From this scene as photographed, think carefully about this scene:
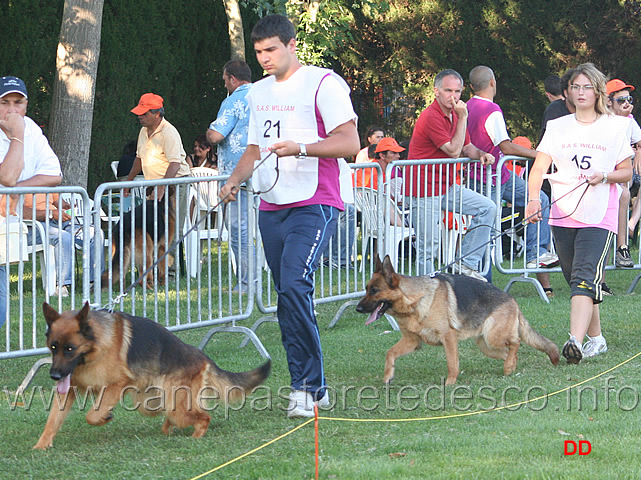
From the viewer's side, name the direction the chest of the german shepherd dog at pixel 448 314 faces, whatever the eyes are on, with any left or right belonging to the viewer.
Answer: facing to the left of the viewer

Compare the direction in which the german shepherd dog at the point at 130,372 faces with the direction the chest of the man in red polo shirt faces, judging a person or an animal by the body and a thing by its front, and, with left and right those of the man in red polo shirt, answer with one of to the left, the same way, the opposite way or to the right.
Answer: to the right

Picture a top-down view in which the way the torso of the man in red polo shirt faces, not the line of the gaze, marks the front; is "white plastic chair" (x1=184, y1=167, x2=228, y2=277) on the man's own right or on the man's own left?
on the man's own right

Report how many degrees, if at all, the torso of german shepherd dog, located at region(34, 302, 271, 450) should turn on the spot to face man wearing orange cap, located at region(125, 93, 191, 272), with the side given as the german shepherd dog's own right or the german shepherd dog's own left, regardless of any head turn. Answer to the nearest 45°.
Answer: approximately 135° to the german shepherd dog's own right

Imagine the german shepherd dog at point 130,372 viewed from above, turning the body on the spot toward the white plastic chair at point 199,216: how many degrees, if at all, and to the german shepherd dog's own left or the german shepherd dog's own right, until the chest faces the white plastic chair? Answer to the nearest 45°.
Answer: approximately 135° to the german shepherd dog's own right

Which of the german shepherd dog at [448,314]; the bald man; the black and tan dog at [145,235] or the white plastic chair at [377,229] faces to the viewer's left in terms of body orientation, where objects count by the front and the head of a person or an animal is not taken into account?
the german shepherd dog

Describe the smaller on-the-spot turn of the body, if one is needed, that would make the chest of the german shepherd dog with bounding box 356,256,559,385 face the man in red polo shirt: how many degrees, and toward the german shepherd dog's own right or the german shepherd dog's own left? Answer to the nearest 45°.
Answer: approximately 90° to the german shepherd dog's own right

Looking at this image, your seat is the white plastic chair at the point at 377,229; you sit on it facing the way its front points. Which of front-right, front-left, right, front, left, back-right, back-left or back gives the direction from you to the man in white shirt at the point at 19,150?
right
